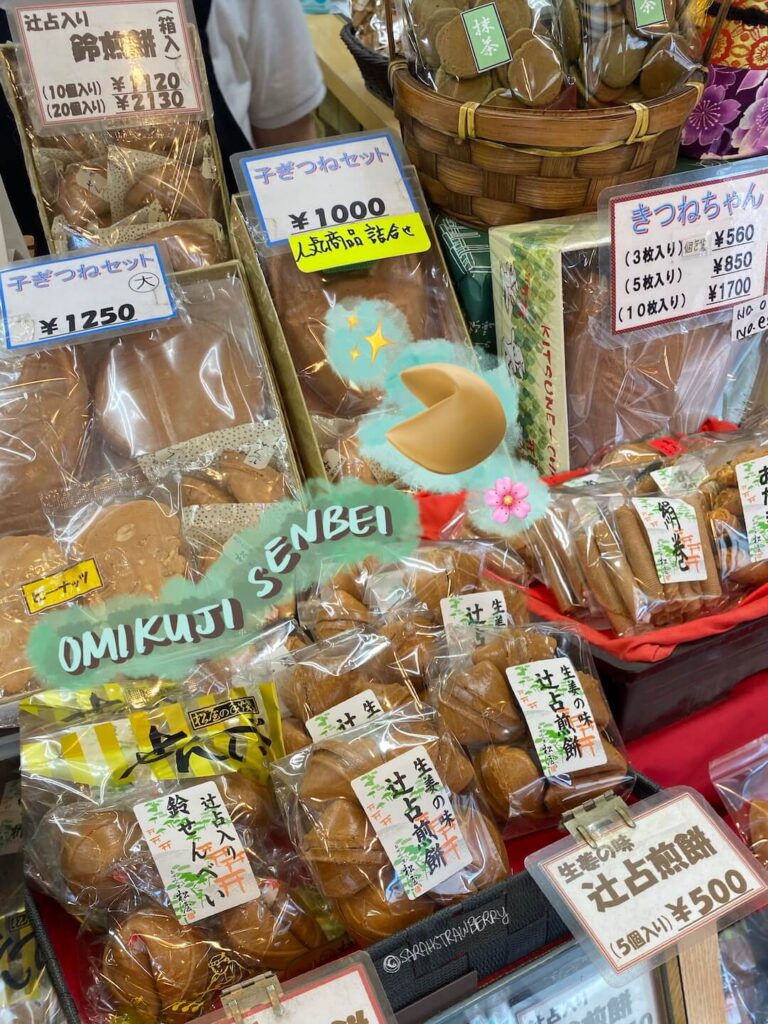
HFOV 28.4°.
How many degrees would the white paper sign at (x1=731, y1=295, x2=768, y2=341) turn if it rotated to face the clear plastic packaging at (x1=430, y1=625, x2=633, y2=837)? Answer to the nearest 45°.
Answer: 0° — it already faces it

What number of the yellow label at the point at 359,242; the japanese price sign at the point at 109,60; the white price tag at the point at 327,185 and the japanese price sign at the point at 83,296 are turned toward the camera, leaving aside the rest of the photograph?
4

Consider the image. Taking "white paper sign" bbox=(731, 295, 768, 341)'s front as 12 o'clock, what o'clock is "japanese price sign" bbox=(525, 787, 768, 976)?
The japanese price sign is roughly at 12 o'clock from the white paper sign.

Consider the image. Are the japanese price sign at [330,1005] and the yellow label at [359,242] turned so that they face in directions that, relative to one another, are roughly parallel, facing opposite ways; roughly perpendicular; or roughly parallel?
roughly parallel

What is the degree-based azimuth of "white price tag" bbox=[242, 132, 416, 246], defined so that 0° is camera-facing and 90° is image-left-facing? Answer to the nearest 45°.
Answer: approximately 0°

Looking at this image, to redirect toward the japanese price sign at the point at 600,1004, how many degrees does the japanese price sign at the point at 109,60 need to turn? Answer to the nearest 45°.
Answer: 0° — it already faces it

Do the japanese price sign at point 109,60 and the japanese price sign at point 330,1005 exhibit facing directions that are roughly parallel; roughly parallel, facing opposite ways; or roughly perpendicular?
roughly parallel

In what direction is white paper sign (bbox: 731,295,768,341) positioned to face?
toward the camera

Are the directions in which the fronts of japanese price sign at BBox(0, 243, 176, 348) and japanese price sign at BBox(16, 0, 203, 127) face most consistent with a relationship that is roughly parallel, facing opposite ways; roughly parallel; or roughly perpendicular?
roughly parallel

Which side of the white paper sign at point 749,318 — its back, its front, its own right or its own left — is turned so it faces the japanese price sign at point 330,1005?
front

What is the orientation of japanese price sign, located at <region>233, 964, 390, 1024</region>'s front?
toward the camera

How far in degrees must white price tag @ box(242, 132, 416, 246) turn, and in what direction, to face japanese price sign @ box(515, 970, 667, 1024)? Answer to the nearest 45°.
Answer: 0° — it already faces it

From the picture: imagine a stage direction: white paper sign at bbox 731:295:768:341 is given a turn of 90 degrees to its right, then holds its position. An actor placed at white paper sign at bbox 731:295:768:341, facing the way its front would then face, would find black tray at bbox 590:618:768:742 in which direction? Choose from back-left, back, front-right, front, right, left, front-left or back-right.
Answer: left

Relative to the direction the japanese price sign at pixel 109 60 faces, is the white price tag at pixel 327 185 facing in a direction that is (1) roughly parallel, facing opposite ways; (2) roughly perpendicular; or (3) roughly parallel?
roughly parallel

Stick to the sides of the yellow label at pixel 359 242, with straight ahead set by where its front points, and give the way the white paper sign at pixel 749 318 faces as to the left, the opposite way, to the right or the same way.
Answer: the same way
